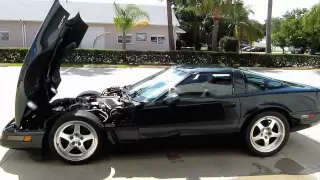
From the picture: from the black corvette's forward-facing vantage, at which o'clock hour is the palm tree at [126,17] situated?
The palm tree is roughly at 3 o'clock from the black corvette.

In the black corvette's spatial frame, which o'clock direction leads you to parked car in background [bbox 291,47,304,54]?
The parked car in background is roughly at 4 o'clock from the black corvette.

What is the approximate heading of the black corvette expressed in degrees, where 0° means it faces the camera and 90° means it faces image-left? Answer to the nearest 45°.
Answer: approximately 90°

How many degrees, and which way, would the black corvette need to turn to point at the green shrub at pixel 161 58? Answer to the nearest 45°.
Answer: approximately 90° to its right

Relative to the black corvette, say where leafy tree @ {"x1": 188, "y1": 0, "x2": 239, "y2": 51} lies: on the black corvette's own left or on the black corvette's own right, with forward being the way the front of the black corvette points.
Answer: on the black corvette's own right
